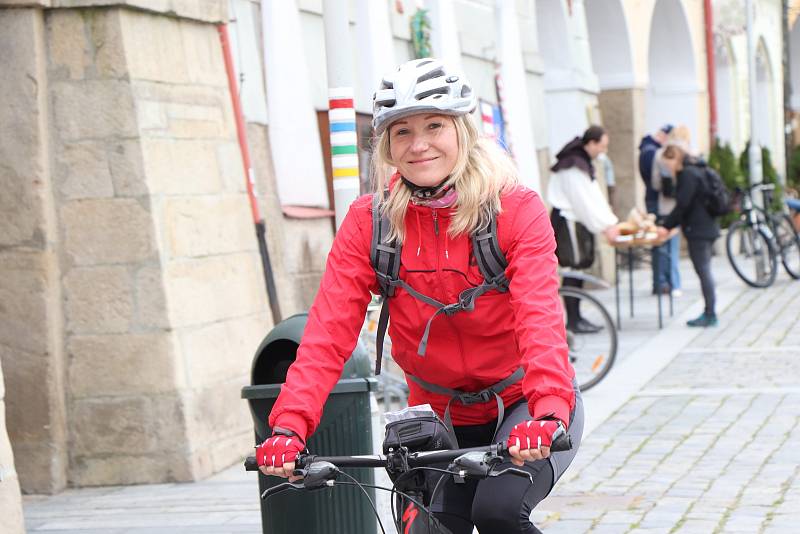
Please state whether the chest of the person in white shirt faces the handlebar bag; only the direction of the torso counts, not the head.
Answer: no

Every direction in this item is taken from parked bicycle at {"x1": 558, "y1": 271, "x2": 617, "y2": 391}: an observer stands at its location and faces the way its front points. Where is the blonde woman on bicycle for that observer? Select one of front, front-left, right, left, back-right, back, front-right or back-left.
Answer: left

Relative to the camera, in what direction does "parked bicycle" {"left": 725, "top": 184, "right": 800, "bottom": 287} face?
facing the viewer and to the left of the viewer

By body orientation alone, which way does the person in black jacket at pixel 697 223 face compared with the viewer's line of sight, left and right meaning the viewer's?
facing to the left of the viewer

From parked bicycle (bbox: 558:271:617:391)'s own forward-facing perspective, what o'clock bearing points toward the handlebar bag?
The handlebar bag is roughly at 9 o'clock from the parked bicycle.

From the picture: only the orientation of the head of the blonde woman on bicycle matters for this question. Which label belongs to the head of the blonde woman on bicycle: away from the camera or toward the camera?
toward the camera

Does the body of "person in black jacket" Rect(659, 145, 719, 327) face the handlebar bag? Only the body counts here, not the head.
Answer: no

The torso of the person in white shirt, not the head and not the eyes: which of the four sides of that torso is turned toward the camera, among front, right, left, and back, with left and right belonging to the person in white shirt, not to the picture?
right

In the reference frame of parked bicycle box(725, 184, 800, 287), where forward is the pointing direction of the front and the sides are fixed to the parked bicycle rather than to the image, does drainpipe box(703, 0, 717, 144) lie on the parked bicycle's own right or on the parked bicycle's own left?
on the parked bicycle's own right

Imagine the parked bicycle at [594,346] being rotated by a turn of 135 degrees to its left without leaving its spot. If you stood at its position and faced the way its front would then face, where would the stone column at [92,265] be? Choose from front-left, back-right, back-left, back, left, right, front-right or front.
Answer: right

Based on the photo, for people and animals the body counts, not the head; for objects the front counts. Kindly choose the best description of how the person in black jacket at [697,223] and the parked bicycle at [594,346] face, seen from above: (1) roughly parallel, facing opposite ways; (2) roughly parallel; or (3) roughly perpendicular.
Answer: roughly parallel
